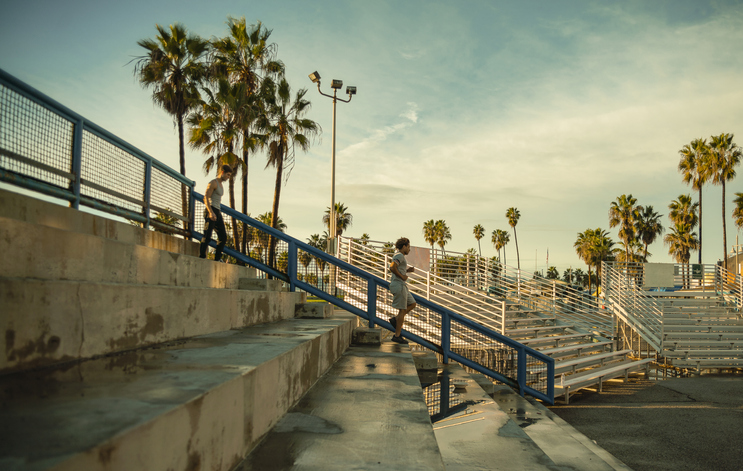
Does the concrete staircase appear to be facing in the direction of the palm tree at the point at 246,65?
no

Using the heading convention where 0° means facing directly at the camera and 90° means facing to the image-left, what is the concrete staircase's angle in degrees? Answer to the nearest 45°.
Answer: approximately 270°

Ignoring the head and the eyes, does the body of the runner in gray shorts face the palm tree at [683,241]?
no
